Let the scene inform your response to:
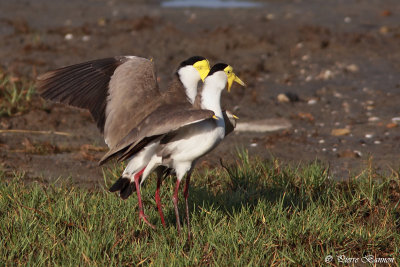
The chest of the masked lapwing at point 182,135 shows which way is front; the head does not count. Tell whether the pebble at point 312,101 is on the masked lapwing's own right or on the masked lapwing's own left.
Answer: on the masked lapwing's own left

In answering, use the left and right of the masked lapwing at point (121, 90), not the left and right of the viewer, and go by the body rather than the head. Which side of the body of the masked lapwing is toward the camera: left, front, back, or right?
right

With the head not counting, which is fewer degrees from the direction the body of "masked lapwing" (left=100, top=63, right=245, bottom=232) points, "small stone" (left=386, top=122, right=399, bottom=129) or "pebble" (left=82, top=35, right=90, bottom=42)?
the small stone

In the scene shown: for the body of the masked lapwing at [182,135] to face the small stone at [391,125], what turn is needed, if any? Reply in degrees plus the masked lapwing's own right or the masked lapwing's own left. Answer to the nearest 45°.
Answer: approximately 45° to the masked lapwing's own left

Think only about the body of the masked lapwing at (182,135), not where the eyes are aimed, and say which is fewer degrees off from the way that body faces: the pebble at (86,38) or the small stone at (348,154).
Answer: the small stone

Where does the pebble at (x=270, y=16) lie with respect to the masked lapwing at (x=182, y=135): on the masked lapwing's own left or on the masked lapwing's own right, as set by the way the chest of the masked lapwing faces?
on the masked lapwing's own left

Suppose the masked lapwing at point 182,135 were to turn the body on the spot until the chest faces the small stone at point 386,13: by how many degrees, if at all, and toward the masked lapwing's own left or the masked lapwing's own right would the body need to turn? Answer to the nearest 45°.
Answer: approximately 45° to the masked lapwing's own left

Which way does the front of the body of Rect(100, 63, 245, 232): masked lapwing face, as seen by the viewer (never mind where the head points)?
to the viewer's right
